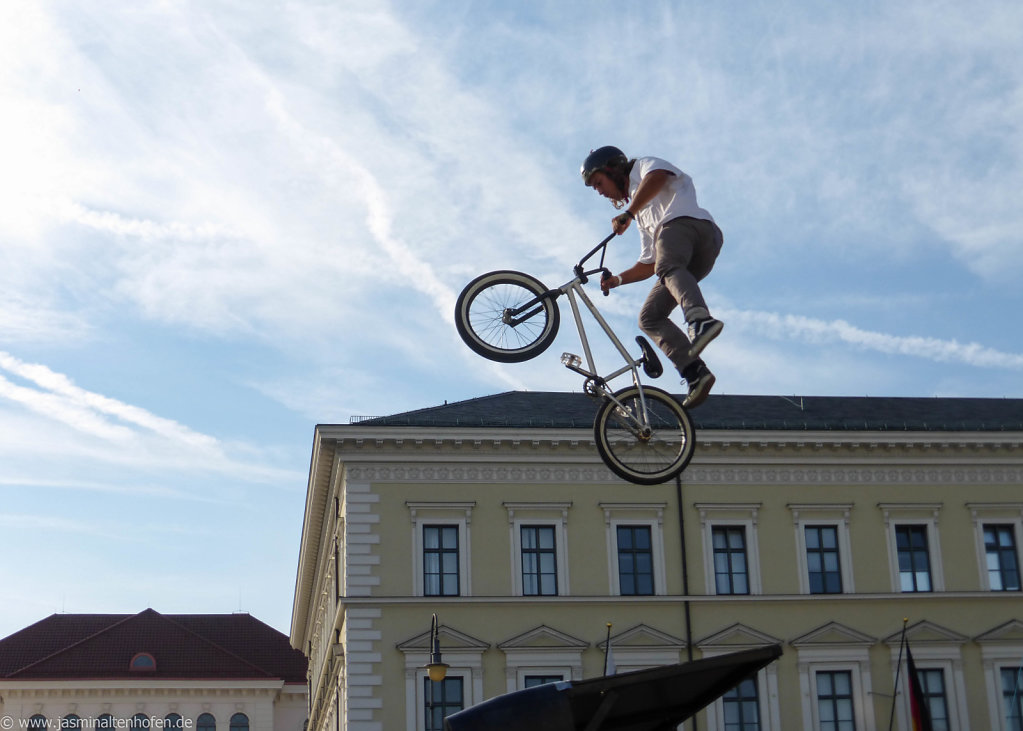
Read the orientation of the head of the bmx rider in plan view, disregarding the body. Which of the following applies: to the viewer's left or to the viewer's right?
to the viewer's left

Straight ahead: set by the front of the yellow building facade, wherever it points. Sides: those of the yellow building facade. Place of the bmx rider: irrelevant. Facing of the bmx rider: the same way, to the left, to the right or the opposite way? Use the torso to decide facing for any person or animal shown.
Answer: to the right

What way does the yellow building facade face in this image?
toward the camera

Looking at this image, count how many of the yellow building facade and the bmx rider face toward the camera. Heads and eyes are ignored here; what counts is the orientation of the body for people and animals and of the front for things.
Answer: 1

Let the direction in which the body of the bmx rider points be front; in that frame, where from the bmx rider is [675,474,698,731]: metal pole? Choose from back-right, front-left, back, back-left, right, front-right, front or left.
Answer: right

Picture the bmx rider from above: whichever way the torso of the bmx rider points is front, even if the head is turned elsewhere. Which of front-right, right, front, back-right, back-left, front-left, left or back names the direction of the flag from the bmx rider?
right

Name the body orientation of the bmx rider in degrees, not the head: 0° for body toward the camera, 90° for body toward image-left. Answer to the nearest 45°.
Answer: approximately 90°

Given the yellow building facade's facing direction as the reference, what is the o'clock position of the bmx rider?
The bmx rider is roughly at 12 o'clock from the yellow building facade.

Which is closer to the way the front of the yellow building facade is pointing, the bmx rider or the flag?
the bmx rider

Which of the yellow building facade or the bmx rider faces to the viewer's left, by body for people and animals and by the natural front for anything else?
the bmx rider

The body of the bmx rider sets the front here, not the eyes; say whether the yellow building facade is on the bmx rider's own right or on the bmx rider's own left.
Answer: on the bmx rider's own right
